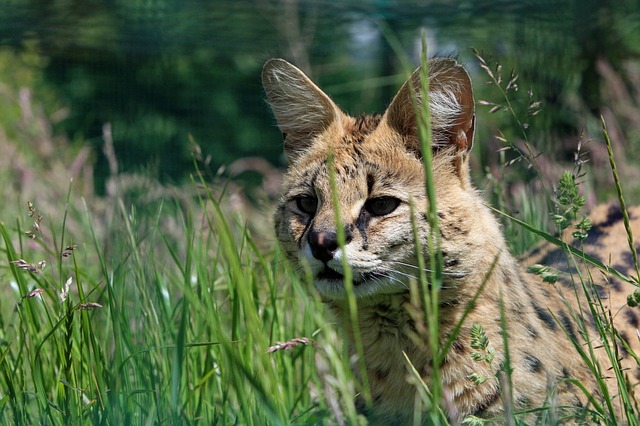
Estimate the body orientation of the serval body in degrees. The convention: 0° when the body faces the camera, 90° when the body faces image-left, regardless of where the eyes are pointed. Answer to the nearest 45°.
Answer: approximately 45°
